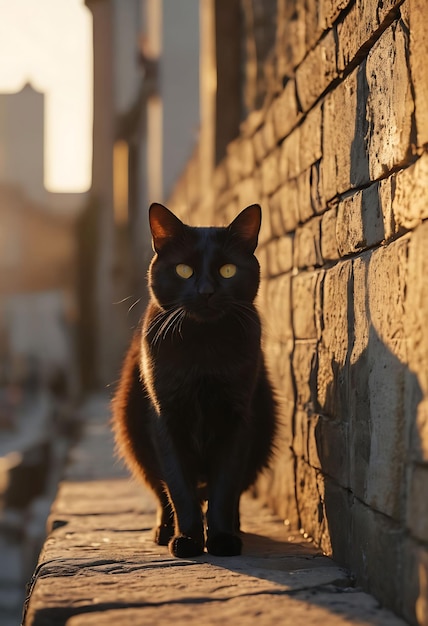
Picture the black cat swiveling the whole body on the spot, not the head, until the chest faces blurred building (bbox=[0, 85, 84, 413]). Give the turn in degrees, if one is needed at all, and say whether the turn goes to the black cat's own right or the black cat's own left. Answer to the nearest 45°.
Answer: approximately 180°

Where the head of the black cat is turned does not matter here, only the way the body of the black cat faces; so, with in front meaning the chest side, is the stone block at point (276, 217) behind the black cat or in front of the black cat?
behind

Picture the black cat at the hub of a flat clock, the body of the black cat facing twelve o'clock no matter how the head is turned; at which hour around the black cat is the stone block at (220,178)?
The stone block is roughly at 6 o'clock from the black cat.

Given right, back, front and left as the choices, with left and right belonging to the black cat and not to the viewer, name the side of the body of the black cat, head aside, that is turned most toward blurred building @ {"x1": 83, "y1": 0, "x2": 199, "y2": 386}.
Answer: back

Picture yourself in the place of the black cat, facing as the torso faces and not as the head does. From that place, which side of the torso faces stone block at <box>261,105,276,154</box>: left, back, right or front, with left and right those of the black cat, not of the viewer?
back

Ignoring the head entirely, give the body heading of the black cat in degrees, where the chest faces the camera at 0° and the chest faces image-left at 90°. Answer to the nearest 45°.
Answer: approximately 0°

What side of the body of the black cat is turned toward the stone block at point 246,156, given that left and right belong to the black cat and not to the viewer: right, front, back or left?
back

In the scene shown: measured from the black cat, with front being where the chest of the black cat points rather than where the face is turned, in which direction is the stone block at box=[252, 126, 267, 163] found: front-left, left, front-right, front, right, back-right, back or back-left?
back
